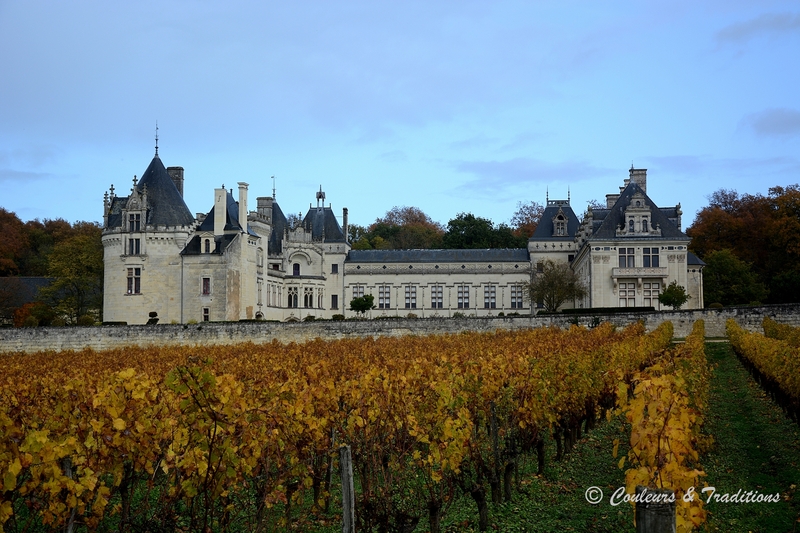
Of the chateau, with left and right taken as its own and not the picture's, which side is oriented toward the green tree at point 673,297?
left

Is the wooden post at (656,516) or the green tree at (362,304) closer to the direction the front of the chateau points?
the wooden post

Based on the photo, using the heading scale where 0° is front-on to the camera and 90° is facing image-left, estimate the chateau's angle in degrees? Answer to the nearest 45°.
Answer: approximately 0°

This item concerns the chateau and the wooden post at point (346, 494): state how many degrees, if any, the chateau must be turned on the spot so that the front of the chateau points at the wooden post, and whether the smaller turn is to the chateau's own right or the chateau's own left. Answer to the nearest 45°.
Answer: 0° — it already faces it

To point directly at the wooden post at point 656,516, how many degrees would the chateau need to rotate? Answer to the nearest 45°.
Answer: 0° — it already faces it

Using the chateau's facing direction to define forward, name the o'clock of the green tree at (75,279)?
The green tree is roughly at 4 o'clock from the chateau.

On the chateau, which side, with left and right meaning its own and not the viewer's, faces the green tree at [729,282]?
left

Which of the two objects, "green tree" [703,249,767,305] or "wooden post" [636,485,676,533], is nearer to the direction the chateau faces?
the wooden post
